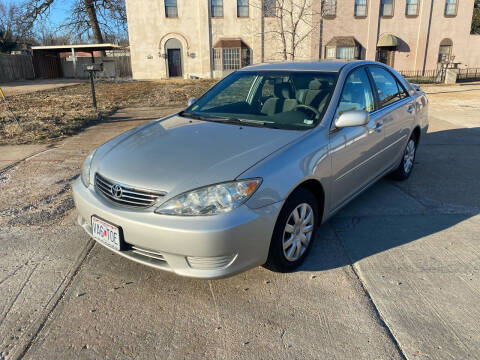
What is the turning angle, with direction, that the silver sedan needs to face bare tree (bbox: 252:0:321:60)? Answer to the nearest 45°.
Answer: approximately 135° to its right

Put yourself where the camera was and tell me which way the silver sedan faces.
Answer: facing the viewer and to the left of the viewer

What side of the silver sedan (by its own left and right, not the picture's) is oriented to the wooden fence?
right
